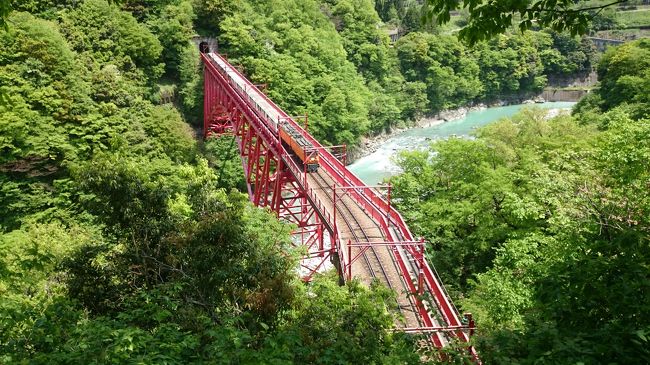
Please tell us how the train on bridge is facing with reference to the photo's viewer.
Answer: facing the viewer and to the right of the viewer
